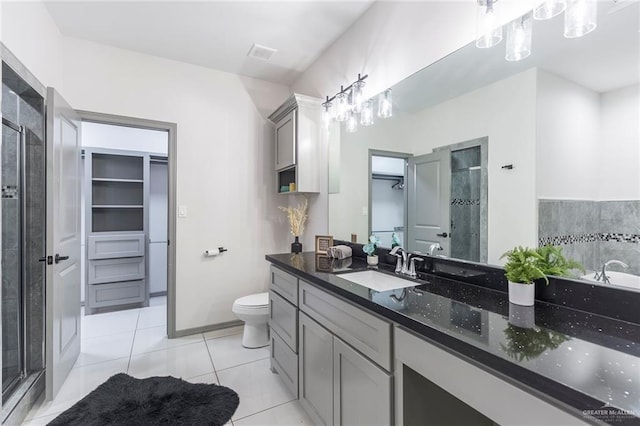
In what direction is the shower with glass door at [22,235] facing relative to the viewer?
to the viewer's right

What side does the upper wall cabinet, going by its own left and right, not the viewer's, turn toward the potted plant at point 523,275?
left

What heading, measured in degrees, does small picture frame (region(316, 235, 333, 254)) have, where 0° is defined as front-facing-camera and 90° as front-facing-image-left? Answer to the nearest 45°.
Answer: approximately 0°

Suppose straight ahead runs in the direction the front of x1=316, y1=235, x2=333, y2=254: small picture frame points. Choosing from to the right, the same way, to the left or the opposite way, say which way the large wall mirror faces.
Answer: to the right

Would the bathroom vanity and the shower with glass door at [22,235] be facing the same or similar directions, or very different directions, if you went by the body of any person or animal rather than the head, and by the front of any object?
very different directions

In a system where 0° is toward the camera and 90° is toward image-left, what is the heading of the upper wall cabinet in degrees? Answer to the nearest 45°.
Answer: approximately 45°

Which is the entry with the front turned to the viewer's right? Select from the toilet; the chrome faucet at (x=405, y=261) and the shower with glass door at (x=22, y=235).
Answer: the shower with glass door

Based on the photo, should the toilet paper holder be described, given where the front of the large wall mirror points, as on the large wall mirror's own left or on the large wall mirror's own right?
on the large wall mirror's own right

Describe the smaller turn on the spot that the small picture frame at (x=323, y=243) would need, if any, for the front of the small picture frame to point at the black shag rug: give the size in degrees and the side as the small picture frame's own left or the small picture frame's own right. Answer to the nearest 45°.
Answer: approximately 45° to the small picture frame's own right
